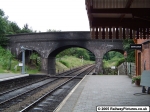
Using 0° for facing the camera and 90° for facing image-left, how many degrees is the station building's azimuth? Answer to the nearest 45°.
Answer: approximately 90°

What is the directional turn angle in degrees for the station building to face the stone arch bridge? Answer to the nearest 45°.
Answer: approximately 90° to its right
